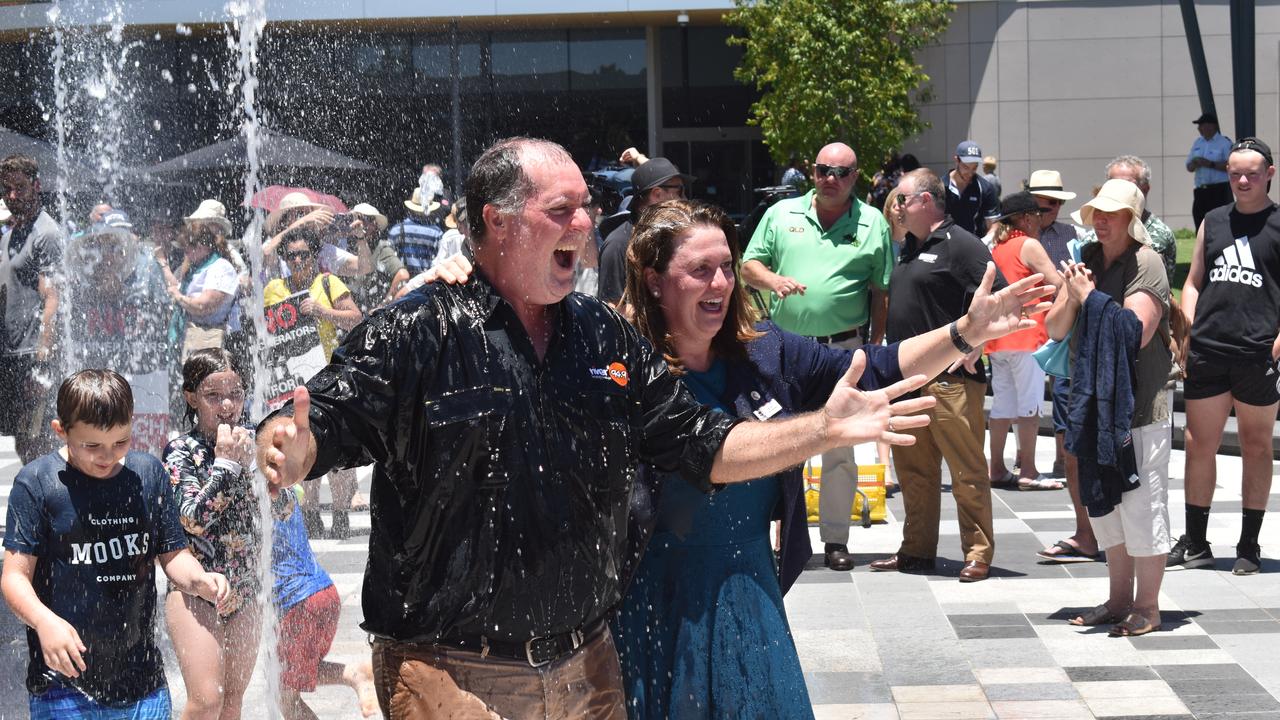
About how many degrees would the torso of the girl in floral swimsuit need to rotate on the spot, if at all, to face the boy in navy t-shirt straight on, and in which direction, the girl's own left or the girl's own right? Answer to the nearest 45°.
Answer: approximately 90° to the girl's own right

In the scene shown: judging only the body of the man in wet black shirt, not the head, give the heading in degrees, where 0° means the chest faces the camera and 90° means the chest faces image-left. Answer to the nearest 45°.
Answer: approximately 315°

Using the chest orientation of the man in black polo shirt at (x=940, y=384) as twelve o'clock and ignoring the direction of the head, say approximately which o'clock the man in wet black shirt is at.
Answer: The man in wet black shirt is roughly at 11 o'clock from the man in black polo shirt.

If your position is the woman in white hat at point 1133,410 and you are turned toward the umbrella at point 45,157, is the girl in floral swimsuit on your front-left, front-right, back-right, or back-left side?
front-left

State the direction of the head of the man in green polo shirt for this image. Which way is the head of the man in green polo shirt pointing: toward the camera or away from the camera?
toward the camera

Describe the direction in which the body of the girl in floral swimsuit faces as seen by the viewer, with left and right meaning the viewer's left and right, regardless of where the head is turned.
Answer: facing the viewer and to the right of the viewer

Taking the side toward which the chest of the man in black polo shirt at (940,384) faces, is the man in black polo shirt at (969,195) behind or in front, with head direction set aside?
behind

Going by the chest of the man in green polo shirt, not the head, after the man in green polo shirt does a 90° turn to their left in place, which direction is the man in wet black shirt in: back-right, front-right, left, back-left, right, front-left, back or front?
right

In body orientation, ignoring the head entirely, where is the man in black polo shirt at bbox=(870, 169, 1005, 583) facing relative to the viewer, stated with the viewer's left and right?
facing the viewer and to the left of the viewer

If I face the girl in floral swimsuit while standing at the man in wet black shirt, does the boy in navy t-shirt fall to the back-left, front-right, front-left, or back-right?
front-left

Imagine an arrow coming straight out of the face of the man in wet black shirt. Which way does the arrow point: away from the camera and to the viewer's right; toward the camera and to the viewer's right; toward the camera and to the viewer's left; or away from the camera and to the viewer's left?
toward the camera and to the viewer's right

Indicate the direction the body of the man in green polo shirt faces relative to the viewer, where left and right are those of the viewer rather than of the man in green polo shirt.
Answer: facing the viewer

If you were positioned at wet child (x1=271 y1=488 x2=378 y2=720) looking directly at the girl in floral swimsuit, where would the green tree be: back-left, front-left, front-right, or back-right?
back-right
